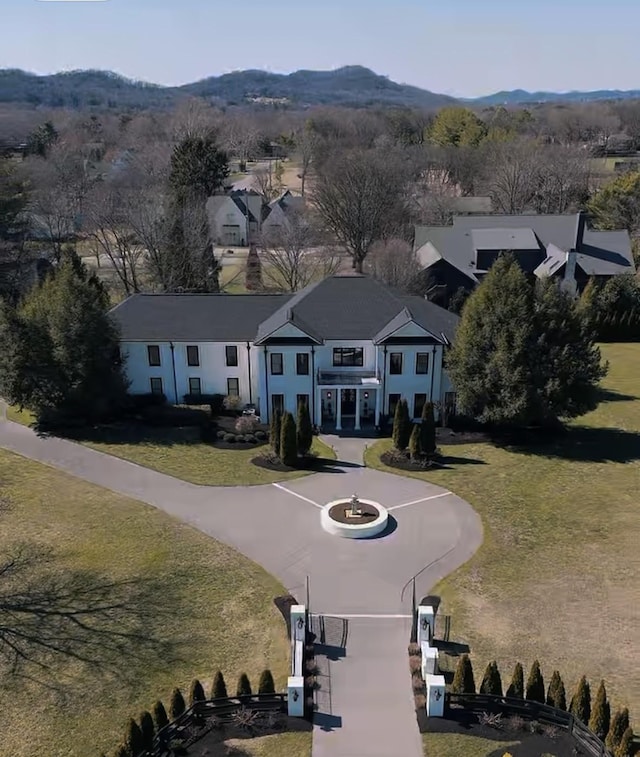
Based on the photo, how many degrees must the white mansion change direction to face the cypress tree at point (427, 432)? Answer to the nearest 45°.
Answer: approximately 45° to its left

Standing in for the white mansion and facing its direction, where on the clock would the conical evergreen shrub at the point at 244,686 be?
The conical evergreen shrub is roughly at 12 o'clock from the white mansion.

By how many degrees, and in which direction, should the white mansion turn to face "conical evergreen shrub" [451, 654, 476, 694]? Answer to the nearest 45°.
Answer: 0° — it already faces it

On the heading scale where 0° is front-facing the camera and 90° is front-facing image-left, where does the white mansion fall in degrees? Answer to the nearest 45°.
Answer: approximately 0°

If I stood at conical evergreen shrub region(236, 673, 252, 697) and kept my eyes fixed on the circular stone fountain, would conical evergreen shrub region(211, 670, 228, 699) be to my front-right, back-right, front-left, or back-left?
back-left

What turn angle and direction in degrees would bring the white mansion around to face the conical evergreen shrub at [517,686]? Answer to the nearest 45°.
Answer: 0° — it already faces it

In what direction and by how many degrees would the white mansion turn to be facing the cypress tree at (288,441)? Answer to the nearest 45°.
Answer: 0° — it already faces it
